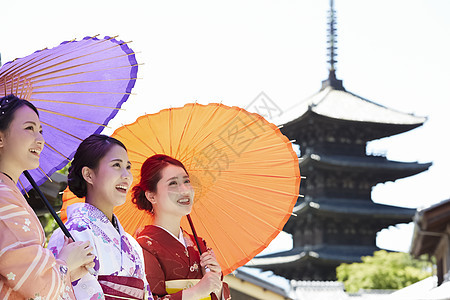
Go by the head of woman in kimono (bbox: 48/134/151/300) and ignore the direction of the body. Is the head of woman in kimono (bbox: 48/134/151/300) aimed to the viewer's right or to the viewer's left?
to the viewer's right

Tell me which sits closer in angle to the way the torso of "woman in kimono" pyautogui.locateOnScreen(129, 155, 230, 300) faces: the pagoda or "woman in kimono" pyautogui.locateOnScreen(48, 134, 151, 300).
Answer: the woman in kimono

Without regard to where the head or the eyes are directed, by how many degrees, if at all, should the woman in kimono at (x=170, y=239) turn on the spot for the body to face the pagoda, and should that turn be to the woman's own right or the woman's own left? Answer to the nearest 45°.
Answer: approximately 135° to the woman's own left

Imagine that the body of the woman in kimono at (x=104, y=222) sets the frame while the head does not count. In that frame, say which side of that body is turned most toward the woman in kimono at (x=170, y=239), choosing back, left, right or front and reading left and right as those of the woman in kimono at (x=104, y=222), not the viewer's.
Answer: left

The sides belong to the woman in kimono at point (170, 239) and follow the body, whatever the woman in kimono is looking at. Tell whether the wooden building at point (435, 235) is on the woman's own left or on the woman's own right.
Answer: on the woman's own left

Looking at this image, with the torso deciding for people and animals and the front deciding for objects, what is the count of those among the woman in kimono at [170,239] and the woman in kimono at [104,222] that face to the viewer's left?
0

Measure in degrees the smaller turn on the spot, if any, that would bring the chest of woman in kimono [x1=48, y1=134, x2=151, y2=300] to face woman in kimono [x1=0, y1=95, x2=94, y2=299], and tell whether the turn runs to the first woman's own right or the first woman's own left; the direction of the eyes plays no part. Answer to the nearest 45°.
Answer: approximately 90° to the first woman's own right

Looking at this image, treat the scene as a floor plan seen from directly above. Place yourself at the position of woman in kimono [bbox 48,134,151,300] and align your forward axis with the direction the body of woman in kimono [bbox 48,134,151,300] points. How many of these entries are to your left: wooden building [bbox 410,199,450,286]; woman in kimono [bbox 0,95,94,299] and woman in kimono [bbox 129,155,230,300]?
2

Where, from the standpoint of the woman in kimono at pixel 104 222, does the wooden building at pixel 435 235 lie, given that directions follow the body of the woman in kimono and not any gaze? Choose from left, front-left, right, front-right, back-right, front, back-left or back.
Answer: left

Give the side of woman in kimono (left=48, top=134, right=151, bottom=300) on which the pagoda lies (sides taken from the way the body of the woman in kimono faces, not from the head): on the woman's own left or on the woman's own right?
on the woman's own left

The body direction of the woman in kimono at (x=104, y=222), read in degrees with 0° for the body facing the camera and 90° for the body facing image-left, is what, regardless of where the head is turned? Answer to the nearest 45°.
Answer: approximately 315°

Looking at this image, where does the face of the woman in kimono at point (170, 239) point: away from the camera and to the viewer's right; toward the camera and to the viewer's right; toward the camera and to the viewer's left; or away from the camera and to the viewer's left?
toward the camera and to the viewer's right
